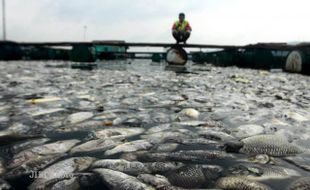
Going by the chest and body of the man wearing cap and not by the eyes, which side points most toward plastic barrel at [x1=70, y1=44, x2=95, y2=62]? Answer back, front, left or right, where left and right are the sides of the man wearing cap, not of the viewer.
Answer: right

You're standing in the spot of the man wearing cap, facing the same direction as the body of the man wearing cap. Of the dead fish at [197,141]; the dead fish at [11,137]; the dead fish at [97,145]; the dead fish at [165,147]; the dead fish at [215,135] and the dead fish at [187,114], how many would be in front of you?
6

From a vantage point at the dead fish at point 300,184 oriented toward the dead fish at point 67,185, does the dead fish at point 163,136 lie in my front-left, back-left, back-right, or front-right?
front-right

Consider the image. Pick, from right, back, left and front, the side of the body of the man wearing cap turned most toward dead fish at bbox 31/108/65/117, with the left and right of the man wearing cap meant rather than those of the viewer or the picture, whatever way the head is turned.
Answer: front

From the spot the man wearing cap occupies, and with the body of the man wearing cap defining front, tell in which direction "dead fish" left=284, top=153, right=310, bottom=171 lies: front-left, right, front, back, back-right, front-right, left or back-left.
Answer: front

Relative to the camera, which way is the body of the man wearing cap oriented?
toward the camera

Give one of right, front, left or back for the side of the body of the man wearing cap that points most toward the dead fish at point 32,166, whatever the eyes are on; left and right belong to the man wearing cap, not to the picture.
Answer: front

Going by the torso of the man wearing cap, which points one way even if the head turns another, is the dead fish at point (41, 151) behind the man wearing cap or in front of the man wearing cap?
in front

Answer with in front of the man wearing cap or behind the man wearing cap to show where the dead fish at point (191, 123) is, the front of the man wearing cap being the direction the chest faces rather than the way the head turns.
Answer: in front

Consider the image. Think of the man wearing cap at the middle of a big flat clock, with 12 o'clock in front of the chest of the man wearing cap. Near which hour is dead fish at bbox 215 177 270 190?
The dead fish is roughly at 12 o'clock from the man wearing cap.

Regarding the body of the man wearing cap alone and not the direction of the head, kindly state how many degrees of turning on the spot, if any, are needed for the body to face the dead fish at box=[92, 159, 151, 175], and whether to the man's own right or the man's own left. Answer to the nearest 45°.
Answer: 0° — they already face it

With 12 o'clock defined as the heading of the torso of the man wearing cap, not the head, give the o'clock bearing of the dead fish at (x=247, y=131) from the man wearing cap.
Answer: The dead fish is roughly at 12 o'clock from the man wearing cap.

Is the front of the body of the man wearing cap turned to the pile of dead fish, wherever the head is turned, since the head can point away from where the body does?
yes
